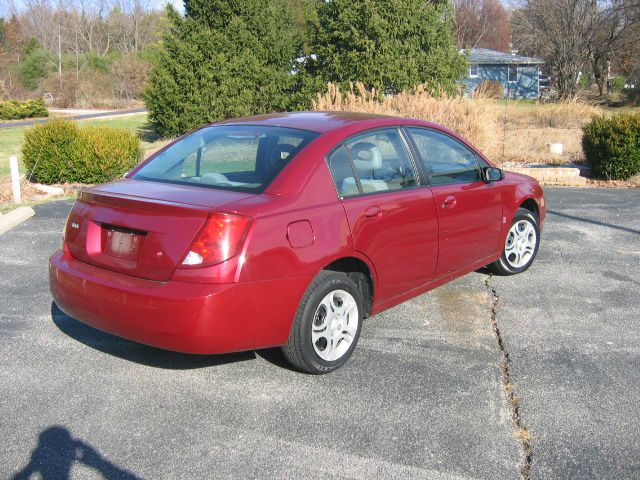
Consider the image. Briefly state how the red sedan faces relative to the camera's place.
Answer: facing away from the viewer and to the right of the viewer

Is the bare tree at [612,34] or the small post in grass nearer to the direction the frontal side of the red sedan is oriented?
the bare tree

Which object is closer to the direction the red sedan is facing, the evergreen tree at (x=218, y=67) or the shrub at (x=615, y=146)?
the shrub

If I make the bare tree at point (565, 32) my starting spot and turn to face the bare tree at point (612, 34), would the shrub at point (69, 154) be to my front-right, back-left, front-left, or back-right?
back-right

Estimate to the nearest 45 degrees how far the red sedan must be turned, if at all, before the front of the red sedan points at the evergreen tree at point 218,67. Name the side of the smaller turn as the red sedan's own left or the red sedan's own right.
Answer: approximately 45° to the red sedan's own left

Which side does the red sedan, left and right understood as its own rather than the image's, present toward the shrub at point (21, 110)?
left
